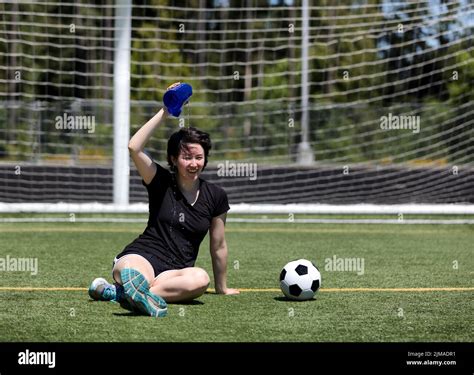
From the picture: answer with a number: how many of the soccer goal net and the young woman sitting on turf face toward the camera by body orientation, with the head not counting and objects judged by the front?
2

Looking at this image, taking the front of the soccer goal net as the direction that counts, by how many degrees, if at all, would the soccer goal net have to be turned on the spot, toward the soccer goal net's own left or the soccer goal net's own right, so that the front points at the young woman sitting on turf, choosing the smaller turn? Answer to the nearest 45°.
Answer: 0° — it already faces them

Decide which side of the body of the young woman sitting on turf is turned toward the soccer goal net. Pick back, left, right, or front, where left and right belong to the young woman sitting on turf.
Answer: back

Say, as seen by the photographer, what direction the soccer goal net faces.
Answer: facing the viewer

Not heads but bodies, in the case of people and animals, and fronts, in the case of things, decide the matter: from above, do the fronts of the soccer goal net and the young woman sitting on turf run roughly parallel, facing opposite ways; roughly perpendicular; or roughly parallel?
roughly parallel

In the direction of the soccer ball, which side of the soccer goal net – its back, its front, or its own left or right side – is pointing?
front

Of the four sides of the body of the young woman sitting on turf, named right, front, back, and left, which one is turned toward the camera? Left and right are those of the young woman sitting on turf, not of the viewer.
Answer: front

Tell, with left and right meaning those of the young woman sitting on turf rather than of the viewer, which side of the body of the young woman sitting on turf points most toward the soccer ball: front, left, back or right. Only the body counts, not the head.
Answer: left

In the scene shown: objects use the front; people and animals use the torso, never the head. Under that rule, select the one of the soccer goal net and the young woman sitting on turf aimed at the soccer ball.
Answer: the soccer goal net
